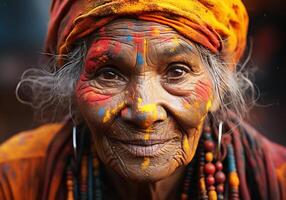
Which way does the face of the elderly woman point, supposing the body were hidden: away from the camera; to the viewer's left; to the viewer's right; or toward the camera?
toward the camera

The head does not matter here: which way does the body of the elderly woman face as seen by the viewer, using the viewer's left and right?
facing the viewer
